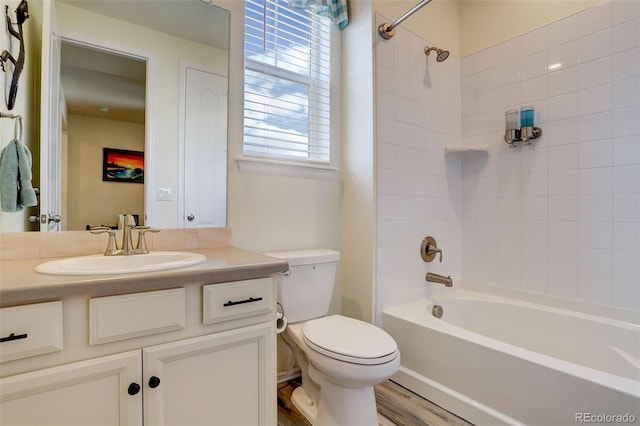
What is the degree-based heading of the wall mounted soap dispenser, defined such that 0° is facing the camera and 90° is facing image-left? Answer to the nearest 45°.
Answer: approximately 45°

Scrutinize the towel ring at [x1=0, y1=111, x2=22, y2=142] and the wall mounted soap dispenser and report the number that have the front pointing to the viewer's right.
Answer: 1

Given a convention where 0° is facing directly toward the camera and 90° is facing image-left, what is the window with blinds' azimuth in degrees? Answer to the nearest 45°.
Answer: approximately 315°

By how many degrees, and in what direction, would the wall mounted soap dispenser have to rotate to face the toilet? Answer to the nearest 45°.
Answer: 0° — it already faces it

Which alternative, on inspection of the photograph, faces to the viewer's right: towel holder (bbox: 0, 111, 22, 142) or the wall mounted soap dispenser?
the towel holder

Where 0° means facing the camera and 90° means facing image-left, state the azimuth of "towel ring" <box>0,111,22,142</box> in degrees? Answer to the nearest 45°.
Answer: approximately 270°

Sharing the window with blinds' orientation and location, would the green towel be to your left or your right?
on your right

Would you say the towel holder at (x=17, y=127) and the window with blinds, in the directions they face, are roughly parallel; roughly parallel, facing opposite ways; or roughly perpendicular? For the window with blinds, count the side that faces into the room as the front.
roughly perpendicular

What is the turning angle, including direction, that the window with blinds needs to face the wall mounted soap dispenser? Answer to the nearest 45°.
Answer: approximately 45° to its left
